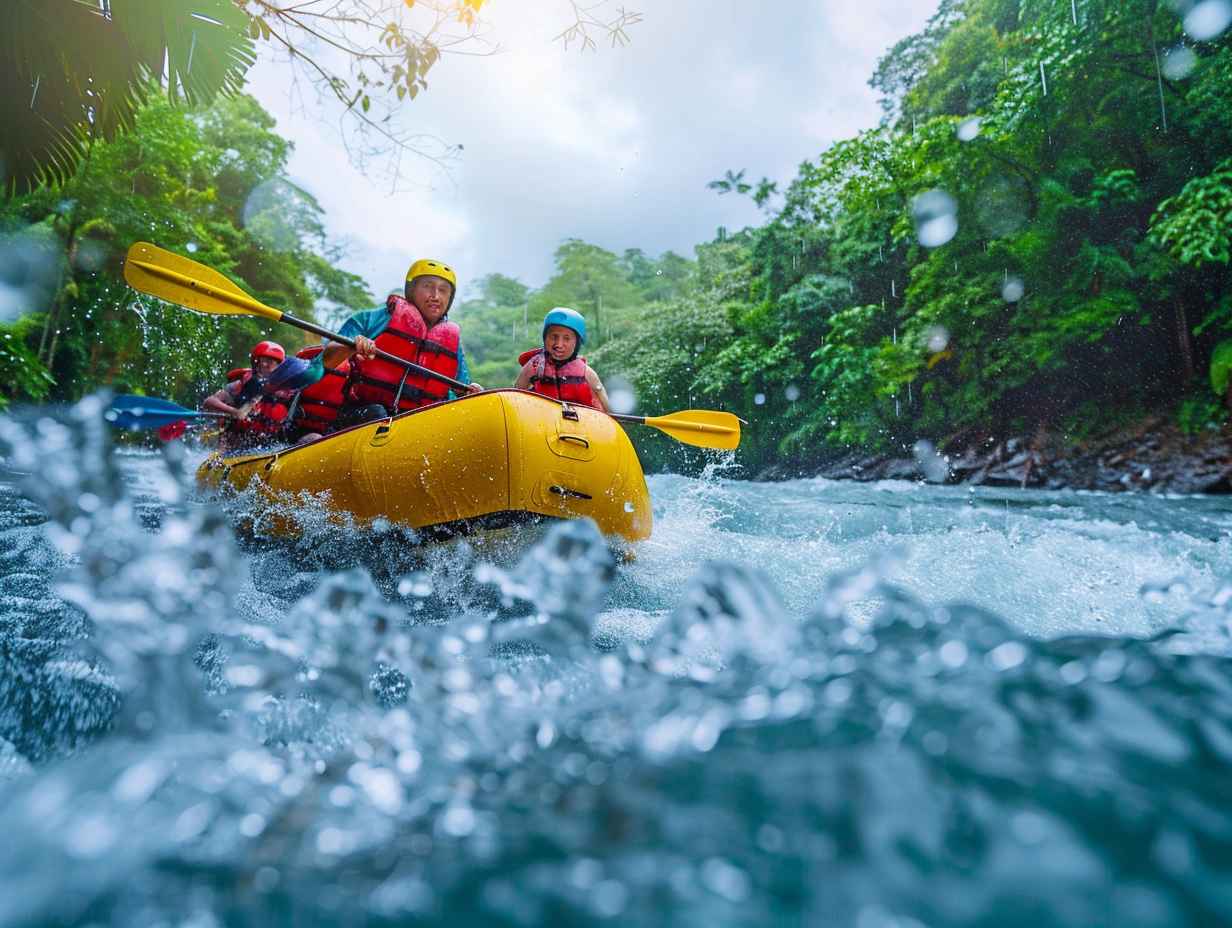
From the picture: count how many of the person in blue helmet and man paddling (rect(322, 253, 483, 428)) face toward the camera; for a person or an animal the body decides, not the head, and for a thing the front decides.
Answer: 2

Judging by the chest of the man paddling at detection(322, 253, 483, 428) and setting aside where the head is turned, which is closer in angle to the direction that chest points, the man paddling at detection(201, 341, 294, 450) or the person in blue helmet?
the person in blue helmet

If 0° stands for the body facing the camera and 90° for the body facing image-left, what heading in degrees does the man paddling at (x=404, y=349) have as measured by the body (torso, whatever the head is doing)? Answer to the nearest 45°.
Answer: approximately 0°

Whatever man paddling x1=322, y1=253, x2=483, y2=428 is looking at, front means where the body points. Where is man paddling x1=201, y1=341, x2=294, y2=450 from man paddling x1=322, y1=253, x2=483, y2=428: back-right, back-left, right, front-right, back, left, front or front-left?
back-right

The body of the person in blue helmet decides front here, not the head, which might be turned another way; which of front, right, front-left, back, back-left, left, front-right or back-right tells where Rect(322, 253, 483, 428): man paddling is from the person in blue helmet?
right

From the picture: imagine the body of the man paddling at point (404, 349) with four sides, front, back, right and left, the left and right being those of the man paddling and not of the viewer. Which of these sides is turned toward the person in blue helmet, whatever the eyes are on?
left

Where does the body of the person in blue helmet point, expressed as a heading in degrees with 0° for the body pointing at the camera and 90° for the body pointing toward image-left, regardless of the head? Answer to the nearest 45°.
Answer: approximately 0°
